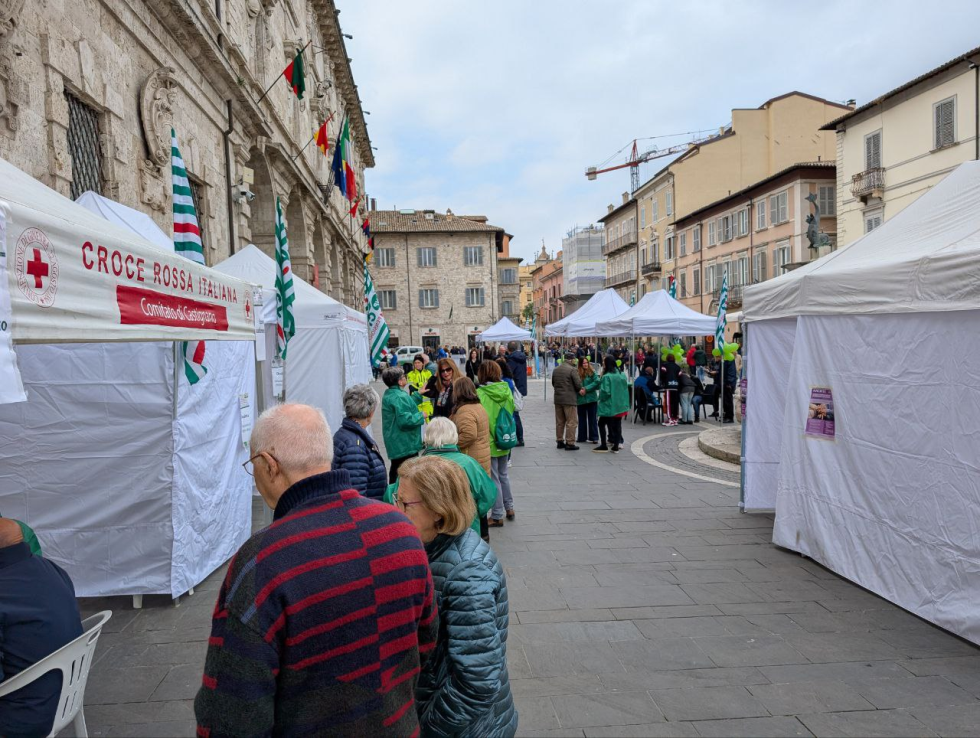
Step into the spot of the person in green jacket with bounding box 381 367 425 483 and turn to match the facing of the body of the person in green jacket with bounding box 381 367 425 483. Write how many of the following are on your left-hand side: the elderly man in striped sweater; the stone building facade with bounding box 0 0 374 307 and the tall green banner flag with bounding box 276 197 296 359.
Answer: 2

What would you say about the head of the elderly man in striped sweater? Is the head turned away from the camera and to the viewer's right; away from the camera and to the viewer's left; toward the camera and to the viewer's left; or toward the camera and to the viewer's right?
away from the camera and to the viewer's left

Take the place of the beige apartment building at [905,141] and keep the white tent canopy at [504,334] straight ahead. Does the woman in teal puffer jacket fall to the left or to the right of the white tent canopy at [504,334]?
left

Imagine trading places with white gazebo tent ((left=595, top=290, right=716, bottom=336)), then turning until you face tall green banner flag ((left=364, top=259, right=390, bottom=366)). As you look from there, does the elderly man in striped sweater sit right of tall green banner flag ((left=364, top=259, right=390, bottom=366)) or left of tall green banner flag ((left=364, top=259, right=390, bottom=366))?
left

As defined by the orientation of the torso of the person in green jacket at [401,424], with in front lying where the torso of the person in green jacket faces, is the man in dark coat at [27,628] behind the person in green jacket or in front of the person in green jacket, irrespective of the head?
behind

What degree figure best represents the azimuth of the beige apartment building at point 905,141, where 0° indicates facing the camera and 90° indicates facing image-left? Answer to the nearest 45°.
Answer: approximately 45°

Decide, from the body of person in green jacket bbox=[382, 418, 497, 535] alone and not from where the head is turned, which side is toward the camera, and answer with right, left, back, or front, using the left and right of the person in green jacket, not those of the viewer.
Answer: back

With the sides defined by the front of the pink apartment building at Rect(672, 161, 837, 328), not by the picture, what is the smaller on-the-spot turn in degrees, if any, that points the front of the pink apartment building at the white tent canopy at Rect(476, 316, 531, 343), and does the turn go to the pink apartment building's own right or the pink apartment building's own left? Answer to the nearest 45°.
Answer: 0° — it already faces it

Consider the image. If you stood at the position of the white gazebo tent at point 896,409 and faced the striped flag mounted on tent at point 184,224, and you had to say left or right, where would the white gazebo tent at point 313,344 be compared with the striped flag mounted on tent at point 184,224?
right

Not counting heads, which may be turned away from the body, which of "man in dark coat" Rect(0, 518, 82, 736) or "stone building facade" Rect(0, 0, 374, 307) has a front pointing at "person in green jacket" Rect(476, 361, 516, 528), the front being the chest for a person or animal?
the stone building facade

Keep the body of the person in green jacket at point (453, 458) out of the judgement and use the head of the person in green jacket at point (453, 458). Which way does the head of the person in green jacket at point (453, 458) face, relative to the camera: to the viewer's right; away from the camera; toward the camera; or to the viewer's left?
away from the camera

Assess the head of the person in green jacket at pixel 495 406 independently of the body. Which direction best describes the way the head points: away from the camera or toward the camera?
away from the camera

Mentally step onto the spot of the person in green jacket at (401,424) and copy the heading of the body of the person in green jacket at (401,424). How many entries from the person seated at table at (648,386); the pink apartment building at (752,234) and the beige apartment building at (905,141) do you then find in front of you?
3
